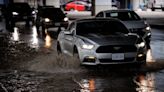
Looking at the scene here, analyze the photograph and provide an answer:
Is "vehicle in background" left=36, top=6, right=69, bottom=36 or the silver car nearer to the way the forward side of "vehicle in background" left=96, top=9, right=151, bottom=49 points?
the silver car

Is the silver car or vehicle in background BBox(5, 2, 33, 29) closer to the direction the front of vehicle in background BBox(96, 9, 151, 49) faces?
the silver car

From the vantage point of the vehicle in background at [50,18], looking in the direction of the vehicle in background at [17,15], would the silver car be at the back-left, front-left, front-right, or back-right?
back-left

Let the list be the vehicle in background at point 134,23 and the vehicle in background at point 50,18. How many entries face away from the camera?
0
